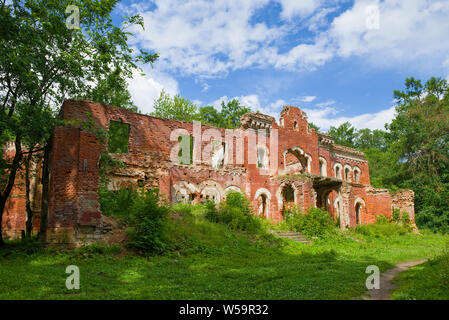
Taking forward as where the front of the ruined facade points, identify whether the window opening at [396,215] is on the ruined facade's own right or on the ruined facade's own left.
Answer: on the ruined facade's own left

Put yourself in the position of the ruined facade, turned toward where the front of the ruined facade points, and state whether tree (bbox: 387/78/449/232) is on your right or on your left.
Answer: on your left

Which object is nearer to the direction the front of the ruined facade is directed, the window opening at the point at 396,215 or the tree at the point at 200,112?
the window opening

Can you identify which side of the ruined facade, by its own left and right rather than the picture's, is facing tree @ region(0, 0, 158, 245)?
right

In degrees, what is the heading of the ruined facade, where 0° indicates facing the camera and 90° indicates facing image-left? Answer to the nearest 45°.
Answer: approximately 315°

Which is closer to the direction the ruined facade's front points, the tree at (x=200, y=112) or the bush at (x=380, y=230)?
the bush

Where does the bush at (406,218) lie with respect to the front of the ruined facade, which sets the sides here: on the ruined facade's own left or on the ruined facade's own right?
on the ruined facade's own left

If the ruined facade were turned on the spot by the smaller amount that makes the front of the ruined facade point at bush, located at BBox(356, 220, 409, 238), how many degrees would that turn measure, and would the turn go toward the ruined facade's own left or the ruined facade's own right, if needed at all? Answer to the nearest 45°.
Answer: approximately 45° to the ruined facade's own left
